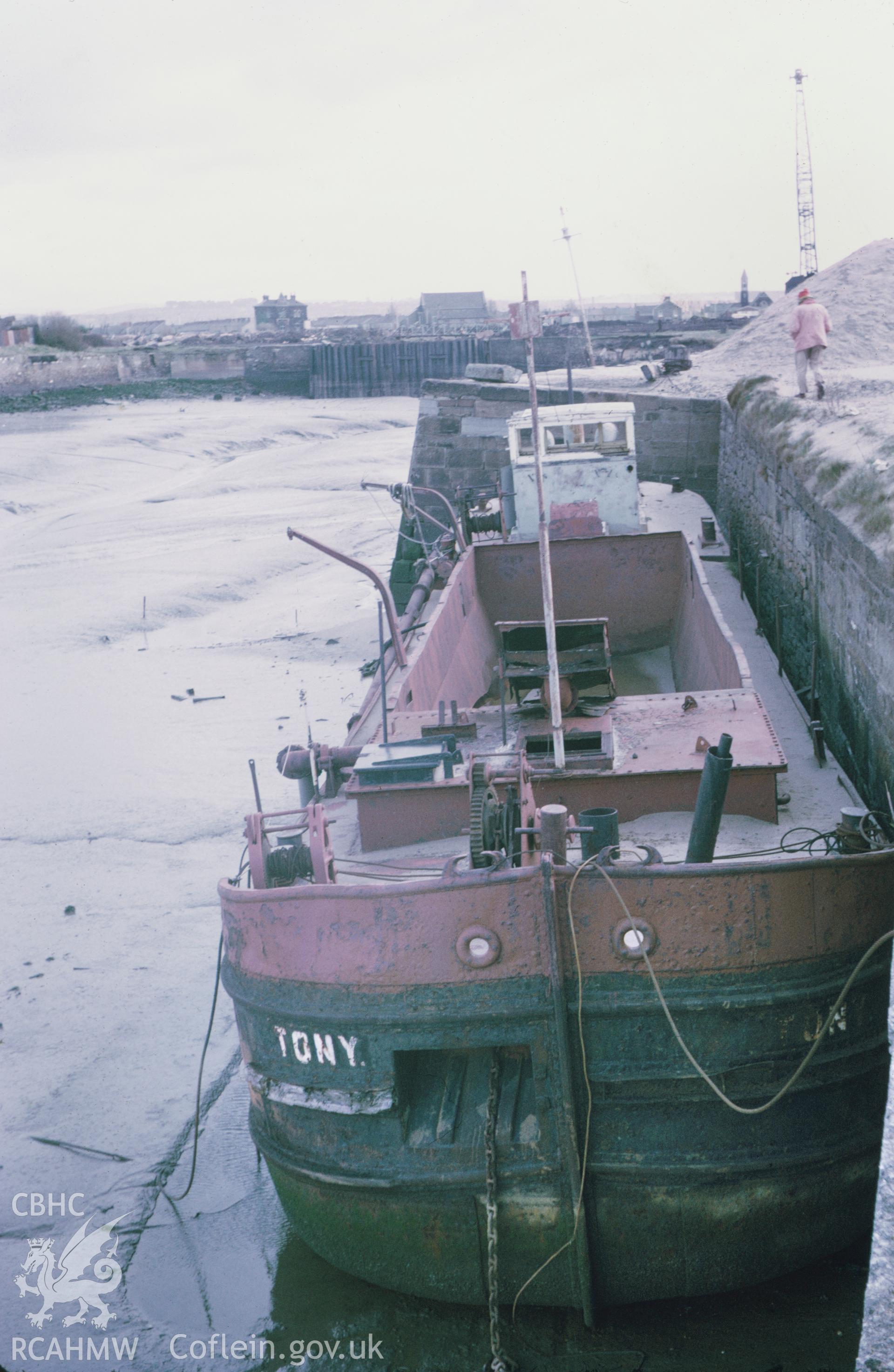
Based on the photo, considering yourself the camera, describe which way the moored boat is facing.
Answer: facing the viewer

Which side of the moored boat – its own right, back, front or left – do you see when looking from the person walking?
back

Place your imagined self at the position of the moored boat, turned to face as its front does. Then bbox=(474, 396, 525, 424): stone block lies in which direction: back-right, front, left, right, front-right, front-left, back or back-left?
back

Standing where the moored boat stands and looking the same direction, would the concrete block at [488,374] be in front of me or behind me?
behind
